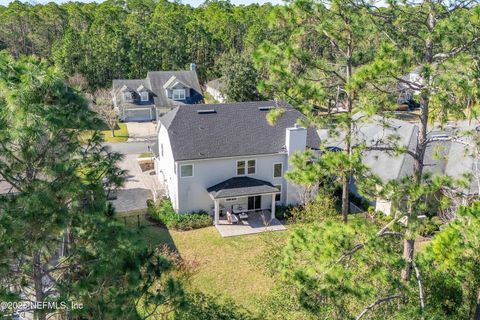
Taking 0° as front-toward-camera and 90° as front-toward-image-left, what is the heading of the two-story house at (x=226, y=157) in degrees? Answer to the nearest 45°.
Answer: approximately 180°

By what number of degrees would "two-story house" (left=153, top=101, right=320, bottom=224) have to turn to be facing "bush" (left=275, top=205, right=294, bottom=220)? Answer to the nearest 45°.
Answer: approximately 90° to its right

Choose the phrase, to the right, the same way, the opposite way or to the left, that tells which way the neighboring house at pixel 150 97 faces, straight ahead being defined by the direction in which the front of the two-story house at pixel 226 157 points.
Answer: the opposite way

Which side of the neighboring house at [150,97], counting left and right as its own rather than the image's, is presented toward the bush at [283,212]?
front

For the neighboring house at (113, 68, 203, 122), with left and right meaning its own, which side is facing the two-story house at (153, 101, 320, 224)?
front

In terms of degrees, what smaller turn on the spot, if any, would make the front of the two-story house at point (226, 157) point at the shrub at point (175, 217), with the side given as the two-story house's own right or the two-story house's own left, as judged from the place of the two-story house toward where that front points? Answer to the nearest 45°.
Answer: approximately 135° to the two-story house's own left

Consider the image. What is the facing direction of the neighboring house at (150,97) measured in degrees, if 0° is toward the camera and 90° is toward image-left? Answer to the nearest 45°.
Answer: approximately 0°

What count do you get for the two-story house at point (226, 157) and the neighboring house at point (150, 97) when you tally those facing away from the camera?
1

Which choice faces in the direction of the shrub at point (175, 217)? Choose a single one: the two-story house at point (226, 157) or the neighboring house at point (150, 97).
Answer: the neighboring house

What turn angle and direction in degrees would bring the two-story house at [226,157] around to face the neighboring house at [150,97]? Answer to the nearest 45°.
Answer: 0° — it already faces it
